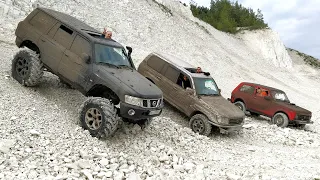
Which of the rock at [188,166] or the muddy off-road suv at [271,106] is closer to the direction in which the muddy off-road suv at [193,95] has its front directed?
the rock

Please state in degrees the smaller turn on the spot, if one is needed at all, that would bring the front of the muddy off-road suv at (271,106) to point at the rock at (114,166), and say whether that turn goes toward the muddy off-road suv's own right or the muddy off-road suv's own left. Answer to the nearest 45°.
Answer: approximately 45° to the muddy off-road suv's own right

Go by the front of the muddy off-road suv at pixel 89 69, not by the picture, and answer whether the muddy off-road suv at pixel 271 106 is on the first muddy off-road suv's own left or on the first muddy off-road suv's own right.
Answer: on the first muddy off-road suv's own left

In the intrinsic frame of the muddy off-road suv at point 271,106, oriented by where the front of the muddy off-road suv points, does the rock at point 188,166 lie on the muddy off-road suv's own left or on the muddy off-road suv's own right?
on the muddy off-road suv's own right

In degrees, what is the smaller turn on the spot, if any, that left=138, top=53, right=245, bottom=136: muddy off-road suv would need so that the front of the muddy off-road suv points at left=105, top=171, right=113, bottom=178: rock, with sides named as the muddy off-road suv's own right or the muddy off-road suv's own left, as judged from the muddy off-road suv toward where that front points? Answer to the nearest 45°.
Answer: approximately 45° to the muddy off-road suv's own right

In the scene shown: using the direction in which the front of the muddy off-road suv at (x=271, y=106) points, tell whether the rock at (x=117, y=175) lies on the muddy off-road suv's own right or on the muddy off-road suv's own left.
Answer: on the muddy off-road suv's own right

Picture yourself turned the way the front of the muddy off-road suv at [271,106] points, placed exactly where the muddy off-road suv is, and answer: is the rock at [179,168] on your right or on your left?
on your right

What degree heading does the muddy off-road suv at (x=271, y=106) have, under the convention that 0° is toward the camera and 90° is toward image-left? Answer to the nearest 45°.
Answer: approximately 315°
